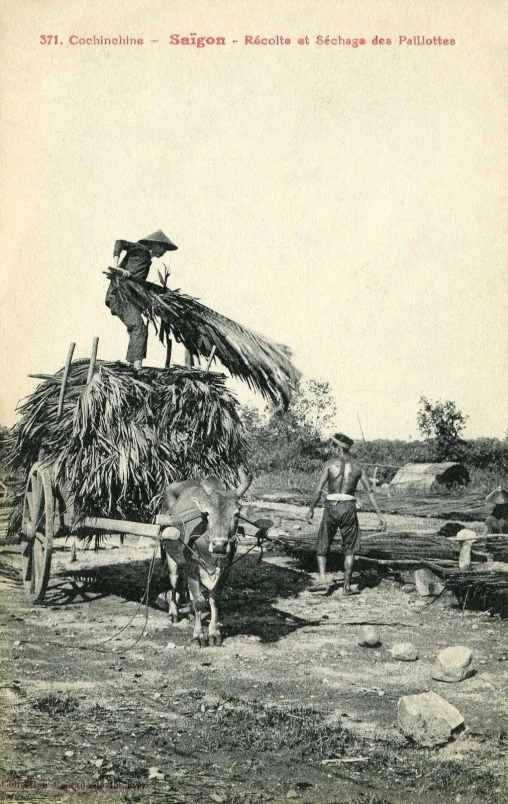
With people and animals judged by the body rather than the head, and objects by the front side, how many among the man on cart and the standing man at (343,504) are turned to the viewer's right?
1

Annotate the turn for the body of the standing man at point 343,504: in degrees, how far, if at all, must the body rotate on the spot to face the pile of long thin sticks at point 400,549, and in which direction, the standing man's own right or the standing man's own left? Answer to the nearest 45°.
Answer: approximately 45° to the standing man's own right

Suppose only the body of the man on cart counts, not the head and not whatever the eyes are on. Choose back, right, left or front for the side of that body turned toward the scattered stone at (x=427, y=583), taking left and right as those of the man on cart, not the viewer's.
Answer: front

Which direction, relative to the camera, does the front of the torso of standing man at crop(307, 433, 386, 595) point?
away from the camera

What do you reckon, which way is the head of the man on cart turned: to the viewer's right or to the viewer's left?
to the viewer's right

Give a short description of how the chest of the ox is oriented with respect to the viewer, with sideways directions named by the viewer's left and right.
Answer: facing the viewer and to the right of the viewer

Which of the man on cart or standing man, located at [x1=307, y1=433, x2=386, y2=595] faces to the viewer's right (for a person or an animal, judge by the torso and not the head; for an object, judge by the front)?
the man on cart

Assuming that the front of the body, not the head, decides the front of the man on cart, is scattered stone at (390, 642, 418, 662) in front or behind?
in front

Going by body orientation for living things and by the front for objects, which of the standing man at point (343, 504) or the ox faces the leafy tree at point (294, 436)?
the standing man

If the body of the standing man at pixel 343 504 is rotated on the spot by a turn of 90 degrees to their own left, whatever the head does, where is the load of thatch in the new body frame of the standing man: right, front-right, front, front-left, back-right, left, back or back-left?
front-left

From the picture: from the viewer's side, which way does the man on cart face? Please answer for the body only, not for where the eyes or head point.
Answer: to the viewer's right

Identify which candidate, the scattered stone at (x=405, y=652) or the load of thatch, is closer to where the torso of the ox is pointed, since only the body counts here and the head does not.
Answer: the scattered stone

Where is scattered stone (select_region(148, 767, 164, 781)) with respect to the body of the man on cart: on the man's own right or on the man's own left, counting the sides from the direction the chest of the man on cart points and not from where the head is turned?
on the man's own right

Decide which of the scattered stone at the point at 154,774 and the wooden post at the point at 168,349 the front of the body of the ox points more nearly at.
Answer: the scattered stone

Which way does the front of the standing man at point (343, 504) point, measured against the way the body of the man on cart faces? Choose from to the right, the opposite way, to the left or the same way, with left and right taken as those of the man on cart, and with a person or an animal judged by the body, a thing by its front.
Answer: to the left

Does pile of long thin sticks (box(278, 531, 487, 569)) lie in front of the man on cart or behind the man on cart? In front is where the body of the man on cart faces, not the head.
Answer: in front

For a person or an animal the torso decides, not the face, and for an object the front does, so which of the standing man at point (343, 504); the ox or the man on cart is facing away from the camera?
the standing man
